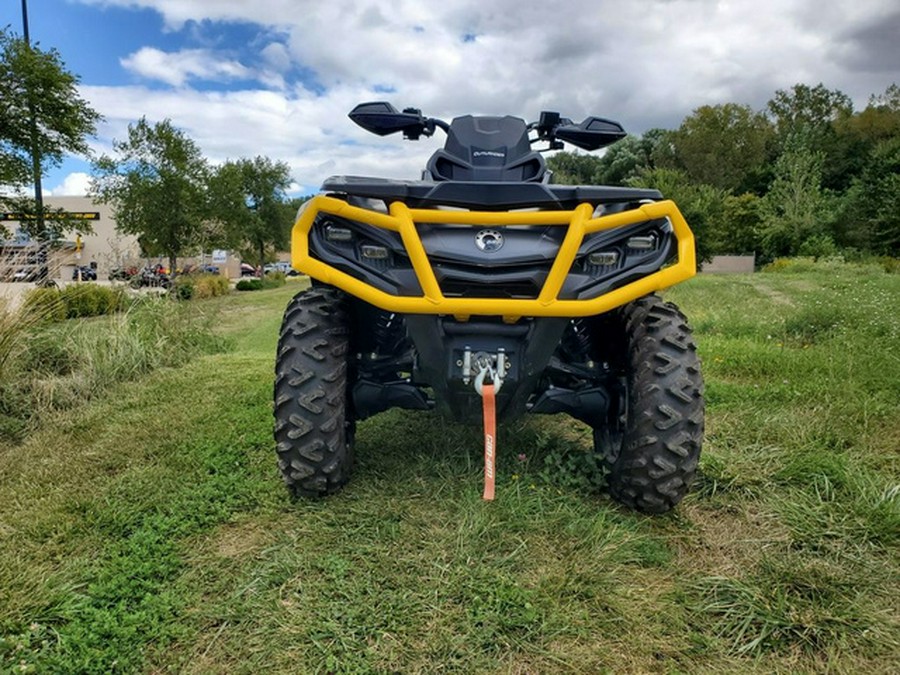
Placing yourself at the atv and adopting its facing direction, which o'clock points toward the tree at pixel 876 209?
The tree is roughly at 7 o'clock from the atv.

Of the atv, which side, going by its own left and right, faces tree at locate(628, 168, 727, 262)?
back

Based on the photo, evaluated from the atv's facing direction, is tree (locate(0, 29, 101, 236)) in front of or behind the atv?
behind

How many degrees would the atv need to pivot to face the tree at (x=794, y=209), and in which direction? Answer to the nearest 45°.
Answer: approximately 135° to its left

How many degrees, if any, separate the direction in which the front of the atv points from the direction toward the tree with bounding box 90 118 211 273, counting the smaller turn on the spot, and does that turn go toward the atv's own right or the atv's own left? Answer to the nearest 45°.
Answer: approximately 135° to the atv's own right

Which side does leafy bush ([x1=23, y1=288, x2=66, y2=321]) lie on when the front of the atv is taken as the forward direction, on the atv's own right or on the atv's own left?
on the atv's own right

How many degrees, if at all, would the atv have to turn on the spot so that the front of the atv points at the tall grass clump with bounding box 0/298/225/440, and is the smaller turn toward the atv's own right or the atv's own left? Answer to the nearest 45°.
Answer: approximately 135° to the atv's own right

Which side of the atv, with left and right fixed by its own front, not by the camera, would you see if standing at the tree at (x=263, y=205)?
back

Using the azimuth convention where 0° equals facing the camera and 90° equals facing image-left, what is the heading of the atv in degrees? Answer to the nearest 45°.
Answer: approximately 0°

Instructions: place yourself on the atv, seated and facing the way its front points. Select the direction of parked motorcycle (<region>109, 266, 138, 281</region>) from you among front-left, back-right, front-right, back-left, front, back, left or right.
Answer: back-right

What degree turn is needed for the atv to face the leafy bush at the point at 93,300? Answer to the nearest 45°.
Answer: approximately 135° to its right

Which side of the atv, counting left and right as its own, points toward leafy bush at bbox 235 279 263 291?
back
